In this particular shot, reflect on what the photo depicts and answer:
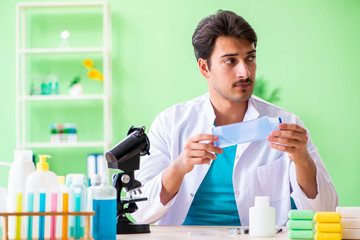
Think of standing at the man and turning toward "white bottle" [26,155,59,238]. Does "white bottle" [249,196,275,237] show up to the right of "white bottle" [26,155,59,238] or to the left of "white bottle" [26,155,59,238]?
left

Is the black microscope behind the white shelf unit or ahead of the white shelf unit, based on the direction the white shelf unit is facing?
ahead

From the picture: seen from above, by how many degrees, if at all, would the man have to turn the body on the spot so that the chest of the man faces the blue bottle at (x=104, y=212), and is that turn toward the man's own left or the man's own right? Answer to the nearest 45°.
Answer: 0° — they already face it

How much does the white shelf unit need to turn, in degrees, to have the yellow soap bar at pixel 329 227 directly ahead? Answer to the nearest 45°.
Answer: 0° — it already faces it

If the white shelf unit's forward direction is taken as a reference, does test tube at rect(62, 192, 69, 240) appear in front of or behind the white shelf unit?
in front

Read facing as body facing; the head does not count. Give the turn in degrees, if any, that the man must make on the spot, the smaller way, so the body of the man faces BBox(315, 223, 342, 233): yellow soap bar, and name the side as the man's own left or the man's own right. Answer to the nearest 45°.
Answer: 0° — they already face it

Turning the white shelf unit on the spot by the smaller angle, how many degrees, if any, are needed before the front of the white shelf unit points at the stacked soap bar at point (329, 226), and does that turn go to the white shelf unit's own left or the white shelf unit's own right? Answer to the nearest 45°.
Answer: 0° — it already faces it

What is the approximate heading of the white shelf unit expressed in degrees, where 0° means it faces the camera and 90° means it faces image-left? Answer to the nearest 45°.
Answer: approximately 0°
